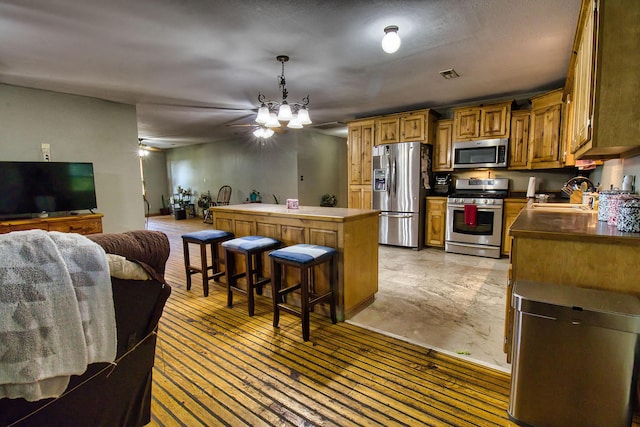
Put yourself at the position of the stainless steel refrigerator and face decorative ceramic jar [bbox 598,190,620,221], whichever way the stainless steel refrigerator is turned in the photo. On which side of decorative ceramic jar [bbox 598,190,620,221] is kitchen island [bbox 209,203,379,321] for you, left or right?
right

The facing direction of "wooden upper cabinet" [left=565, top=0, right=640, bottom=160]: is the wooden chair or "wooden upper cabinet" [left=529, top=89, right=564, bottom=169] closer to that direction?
the wooden chair

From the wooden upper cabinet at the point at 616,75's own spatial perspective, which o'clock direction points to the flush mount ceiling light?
The flush mount ceiling light is roughly at 12 o'clock from the wooden upper cabinet.

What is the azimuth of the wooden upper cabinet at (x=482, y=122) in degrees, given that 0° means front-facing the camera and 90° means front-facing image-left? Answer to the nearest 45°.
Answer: approximately 0°

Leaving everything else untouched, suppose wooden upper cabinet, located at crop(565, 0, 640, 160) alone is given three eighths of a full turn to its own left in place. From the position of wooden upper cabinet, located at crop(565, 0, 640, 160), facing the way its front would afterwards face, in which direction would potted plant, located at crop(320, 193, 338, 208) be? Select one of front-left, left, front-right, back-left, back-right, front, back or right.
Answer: back

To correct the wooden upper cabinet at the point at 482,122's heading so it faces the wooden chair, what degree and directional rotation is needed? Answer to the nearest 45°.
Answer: approximately 90° to its right

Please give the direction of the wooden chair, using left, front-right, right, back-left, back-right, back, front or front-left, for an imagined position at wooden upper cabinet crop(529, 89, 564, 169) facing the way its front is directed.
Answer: front-right

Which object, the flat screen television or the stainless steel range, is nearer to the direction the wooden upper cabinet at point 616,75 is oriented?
the flat screen television

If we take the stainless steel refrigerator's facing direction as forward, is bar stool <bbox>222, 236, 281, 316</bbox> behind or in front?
in front
